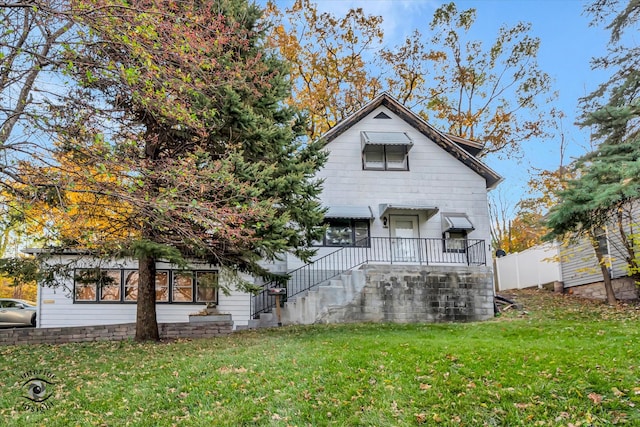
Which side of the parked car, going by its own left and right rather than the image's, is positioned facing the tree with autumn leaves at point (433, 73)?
front

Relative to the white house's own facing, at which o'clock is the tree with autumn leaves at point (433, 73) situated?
The tree with autumn leaves is roughly at 7 o'clock from the white house.

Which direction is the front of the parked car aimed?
to the viewer's right

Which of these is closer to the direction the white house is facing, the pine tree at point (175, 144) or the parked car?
the pine tree

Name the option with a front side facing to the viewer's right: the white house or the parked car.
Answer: the parked car

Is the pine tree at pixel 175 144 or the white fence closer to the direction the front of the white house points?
the pine tree

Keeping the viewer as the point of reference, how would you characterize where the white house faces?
facing the viewer

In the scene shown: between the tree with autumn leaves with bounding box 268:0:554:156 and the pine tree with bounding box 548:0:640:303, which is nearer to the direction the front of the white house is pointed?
the pine tree

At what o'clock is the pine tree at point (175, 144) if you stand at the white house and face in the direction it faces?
The pine tree is roughly at 1 o'clock from the white house.

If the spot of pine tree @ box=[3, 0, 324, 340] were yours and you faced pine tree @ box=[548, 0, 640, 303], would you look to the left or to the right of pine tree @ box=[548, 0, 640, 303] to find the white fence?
left

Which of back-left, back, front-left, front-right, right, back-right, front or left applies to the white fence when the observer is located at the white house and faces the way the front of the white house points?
back-left

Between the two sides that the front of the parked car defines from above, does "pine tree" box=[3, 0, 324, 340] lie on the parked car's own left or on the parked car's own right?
on the parked car's own right

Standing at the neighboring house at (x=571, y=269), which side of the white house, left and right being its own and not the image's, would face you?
left
